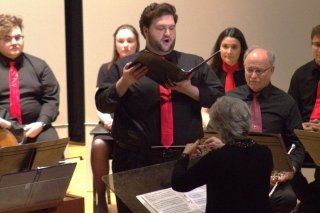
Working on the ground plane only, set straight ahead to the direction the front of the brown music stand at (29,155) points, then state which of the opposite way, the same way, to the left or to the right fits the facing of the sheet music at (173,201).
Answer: the opposite way

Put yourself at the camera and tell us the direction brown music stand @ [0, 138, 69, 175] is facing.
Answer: facing away from the viewer and to the left of the viewer

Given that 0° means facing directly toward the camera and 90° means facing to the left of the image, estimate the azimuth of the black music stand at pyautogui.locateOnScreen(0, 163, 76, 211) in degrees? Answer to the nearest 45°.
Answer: approximately 135°

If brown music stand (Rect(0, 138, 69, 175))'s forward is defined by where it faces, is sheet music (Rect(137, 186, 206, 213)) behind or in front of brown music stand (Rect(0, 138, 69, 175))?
behind

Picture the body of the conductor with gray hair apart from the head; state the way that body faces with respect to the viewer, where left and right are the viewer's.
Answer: facing away from the viewer and to the left of the viewer

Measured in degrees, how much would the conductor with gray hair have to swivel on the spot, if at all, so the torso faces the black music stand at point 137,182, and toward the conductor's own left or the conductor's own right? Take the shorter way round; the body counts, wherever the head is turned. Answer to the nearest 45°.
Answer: approximately 45° to the conductor's own left

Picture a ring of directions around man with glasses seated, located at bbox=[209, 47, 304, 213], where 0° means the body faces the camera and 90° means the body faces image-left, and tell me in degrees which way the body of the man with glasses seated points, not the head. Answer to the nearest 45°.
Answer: approximately 45°

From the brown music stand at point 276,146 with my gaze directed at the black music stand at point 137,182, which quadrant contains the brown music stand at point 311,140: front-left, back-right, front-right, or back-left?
back-left
